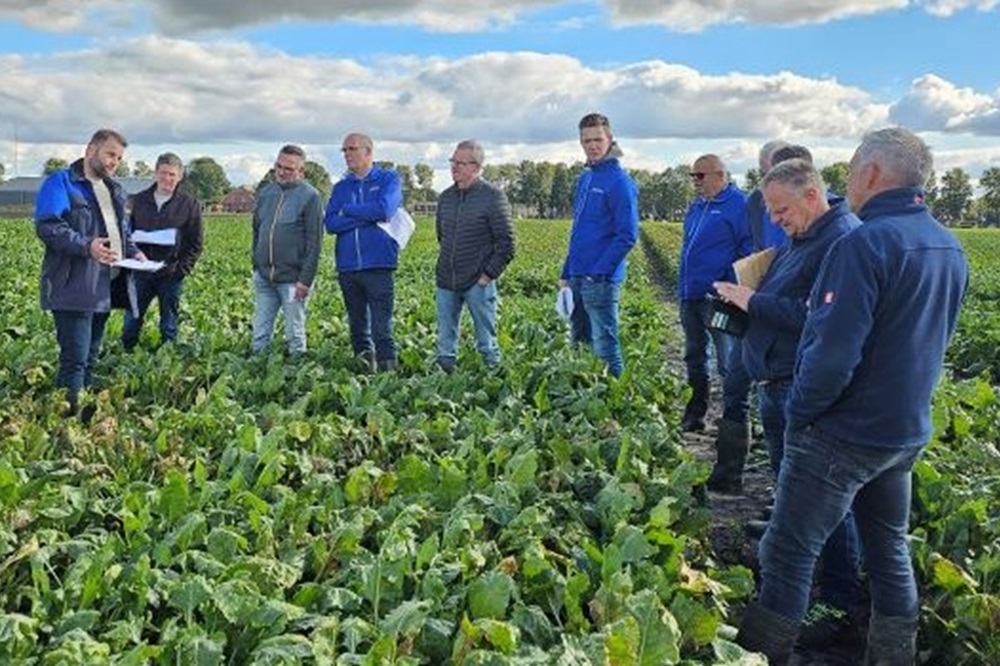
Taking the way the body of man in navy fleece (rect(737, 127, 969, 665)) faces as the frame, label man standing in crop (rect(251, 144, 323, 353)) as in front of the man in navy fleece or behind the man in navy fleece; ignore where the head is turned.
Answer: in front

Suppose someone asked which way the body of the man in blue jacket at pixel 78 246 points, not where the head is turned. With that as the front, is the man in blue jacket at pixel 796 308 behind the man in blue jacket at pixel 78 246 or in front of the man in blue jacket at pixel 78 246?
in front

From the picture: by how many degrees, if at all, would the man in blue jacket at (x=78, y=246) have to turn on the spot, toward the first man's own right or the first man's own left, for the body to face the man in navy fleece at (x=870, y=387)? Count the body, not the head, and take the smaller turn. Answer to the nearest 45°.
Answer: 0° — they already face them

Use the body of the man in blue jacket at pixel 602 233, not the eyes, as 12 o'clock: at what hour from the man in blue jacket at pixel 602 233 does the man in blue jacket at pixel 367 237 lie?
the man in blue jacket at pixel 367 237 is roughly at 2 o'clock from the man in blue jacket at pixel 602 233.

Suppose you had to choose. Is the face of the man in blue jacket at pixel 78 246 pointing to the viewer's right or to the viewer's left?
to the viewer's right

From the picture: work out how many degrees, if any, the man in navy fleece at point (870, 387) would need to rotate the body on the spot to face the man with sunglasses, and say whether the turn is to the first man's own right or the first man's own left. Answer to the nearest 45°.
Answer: approximately 45° to the first man's own right

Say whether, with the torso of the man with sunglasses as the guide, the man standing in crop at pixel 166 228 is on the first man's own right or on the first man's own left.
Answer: on the first man's own right

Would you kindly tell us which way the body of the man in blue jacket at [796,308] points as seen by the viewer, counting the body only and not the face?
to the viewer's left

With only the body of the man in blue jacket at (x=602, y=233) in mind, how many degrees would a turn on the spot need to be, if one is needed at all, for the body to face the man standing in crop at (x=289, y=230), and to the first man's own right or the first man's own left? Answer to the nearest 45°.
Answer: approximately 45° to the first man's own right

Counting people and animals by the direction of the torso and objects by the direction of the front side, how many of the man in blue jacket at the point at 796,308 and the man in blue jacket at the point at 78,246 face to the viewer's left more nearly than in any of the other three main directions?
1

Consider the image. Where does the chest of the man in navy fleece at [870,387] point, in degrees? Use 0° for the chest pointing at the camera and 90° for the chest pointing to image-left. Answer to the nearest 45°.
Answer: approximately 135°

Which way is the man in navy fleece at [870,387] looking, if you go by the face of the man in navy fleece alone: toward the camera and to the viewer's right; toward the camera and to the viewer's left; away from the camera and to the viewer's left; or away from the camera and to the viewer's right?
away from the camera and to the viewer's left

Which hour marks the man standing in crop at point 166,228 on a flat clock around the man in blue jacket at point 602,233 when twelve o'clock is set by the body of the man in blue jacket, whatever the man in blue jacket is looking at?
The man standing in crop is roughly at 2 o'clock from the man in blue jacket.

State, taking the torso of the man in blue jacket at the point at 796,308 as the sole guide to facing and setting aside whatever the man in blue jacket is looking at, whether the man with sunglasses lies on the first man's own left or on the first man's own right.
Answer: on the first man's own right

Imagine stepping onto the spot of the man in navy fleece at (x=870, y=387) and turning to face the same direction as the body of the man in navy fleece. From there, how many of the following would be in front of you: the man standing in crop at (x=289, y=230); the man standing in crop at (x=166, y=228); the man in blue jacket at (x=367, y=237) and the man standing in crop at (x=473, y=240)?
4

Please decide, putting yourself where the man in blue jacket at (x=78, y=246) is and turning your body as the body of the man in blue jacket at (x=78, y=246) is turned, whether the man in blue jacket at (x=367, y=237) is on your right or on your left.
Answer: on your left
